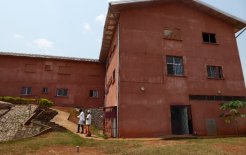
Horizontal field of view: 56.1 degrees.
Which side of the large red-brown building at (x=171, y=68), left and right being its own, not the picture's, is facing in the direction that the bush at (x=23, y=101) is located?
right

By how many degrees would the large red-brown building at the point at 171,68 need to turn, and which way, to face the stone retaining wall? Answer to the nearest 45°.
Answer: approximately 90° to its right

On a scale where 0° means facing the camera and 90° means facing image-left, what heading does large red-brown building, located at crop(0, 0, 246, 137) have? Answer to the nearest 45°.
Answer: approximately 0°
